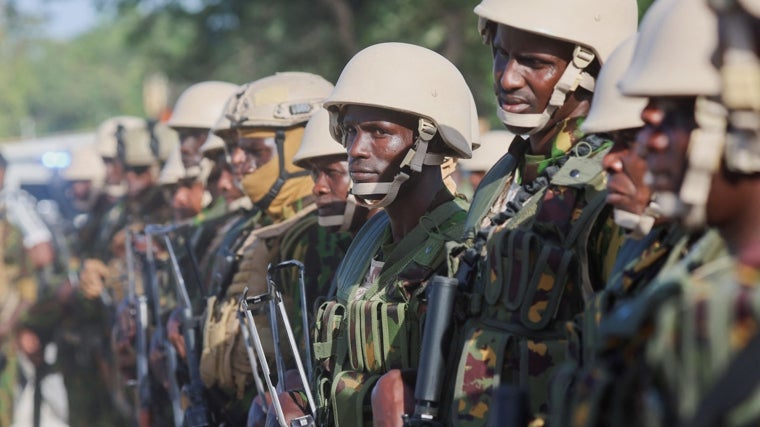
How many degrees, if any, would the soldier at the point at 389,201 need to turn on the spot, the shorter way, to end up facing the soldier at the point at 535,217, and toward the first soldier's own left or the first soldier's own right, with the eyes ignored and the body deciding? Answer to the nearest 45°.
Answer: approximately 90° to the first soldier's own left

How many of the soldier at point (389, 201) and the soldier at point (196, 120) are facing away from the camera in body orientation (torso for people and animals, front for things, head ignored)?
0

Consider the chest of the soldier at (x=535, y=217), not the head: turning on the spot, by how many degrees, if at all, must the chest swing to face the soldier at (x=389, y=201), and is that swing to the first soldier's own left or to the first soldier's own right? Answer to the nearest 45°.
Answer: approximately 90° to the first soldier's own right

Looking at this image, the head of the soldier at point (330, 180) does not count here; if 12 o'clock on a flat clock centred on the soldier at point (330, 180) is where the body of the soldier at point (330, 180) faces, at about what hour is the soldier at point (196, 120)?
the soldier at point (196, 120) is roughly at 4 o'clock from the soldier at point (330, 180).

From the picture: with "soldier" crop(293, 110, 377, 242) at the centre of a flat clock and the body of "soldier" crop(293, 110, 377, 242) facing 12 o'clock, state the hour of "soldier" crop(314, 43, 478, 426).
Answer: "soldier" crop(314, 43, 478, 426) is roughly at 10 o'clock from "soldier" crop(293, 110, 377, 242).

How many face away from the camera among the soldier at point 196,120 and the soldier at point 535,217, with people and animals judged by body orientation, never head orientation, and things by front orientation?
0

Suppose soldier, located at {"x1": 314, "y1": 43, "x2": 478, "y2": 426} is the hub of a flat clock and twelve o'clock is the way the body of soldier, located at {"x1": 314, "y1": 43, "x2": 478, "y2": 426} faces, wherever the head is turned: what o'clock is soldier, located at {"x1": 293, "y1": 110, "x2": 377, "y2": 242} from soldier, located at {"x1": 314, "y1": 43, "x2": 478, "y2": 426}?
soldier, located at {"x1": 293, "y1": 110, "x2": 377, "y2": 242} is roughly at 4 o'clock from soldier, located at {"x1": 314, "y1": 43, "x2": 478, "y2": 426}.
